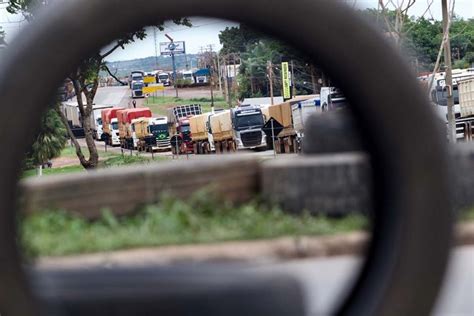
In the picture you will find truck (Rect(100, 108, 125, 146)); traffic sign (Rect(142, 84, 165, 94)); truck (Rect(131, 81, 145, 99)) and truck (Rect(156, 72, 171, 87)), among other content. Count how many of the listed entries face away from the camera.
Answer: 0

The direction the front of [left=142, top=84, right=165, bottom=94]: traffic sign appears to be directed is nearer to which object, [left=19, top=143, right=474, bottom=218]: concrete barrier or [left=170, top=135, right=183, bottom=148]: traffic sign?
the concrete barrier

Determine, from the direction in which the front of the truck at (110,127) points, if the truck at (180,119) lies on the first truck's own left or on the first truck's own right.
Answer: on the first truck's own left

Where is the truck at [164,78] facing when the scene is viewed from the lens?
facing the viewer

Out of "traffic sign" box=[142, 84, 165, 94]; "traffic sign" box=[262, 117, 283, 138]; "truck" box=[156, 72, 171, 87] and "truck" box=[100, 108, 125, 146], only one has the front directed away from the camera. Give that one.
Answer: "traffic sign" box=[262, 117, 283, 138]

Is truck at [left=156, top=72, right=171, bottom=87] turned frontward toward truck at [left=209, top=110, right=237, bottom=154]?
yes

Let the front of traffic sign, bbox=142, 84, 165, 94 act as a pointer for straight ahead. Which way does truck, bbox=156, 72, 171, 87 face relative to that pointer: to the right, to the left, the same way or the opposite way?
the same way

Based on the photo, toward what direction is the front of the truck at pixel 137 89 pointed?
toward the camera

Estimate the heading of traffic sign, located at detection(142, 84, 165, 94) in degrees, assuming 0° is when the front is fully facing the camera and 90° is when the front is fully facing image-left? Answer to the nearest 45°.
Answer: approximately 0°

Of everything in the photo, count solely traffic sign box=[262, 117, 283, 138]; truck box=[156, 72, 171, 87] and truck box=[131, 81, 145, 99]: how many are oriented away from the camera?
1

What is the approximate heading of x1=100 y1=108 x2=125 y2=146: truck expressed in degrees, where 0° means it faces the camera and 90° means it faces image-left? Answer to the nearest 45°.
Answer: approximately 315°
